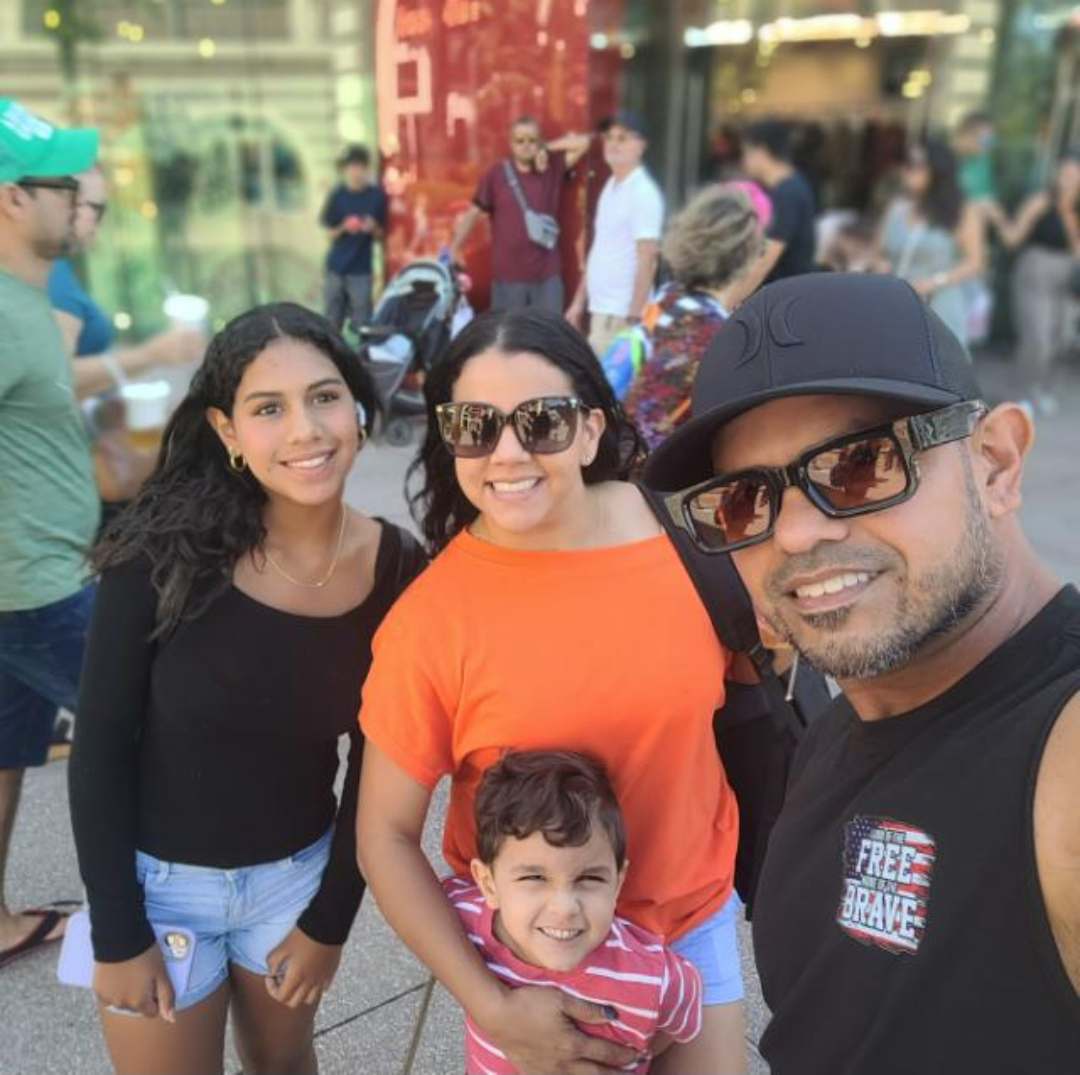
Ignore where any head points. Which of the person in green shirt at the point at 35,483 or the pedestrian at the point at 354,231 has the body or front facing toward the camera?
the pedestrian

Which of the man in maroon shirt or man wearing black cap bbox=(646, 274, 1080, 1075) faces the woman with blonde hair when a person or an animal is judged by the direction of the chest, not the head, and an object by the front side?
the man in maroon shirt

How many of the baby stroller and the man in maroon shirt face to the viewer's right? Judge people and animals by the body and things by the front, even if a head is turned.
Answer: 0

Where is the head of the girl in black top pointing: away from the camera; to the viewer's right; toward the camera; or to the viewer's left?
toward the camera

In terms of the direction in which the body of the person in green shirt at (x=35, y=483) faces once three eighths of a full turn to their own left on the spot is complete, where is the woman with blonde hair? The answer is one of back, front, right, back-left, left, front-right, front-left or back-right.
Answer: back-right

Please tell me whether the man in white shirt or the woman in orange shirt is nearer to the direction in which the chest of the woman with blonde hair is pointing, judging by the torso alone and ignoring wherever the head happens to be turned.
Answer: the man in white shirt

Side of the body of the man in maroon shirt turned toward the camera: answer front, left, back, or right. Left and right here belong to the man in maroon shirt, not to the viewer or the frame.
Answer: front

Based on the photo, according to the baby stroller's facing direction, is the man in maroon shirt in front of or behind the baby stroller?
behind

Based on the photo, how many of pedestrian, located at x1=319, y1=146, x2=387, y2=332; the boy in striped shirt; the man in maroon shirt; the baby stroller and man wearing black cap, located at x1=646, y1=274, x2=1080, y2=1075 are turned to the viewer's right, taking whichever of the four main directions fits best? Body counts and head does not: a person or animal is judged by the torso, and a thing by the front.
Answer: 0

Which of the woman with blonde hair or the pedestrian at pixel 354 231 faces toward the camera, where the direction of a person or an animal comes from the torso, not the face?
the pedestrian

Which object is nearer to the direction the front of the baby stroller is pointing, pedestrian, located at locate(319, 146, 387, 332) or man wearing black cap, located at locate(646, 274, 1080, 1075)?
the man wearing black cap

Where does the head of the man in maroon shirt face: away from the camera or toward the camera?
toward the camera
